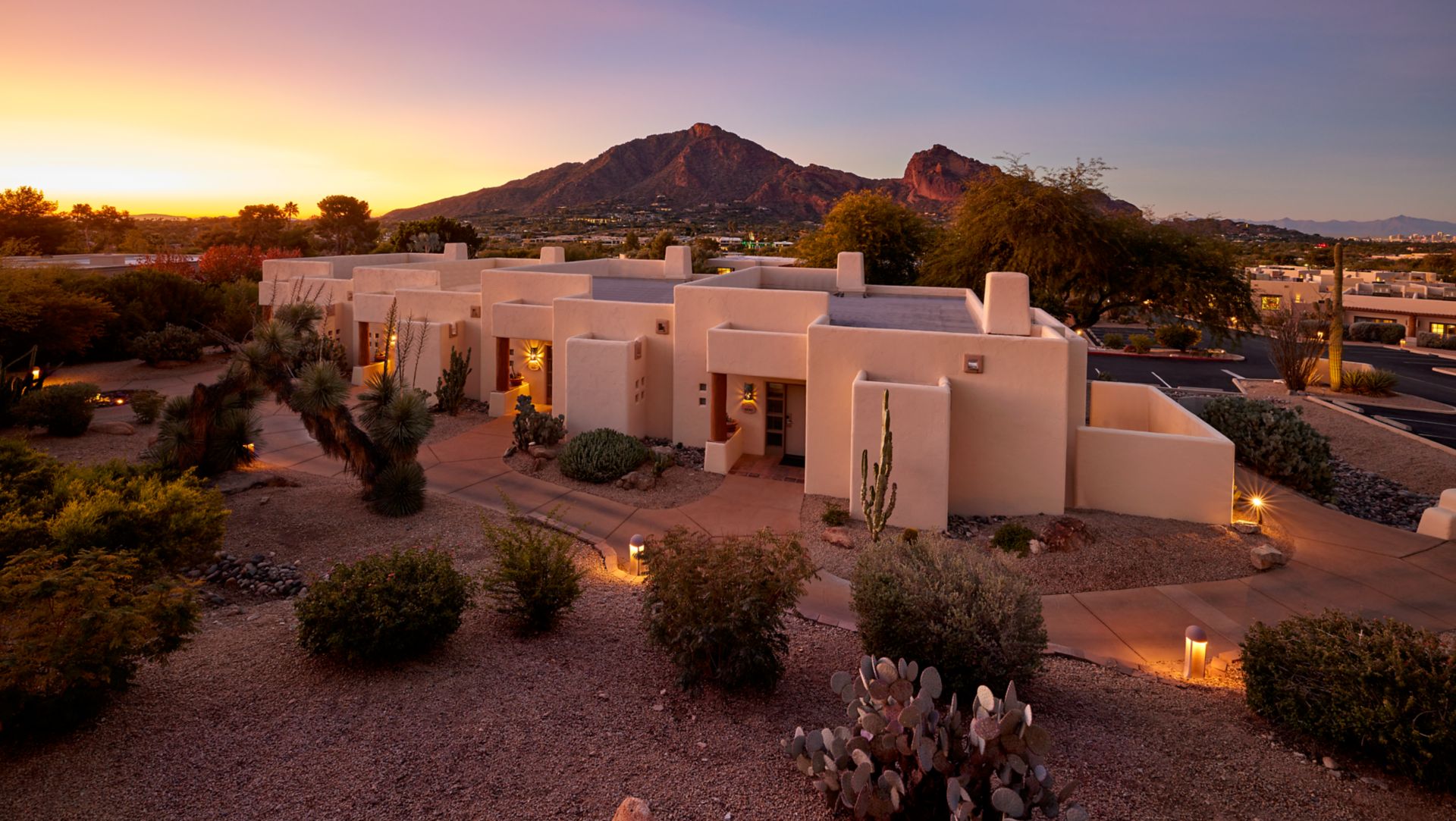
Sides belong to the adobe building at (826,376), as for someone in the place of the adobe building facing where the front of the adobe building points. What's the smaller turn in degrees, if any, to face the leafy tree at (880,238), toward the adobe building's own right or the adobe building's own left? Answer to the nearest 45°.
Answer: approximately 135° to the adobe building's own right

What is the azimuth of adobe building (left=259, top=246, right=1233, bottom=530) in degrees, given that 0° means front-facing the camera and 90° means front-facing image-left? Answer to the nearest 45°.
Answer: approximately 45°

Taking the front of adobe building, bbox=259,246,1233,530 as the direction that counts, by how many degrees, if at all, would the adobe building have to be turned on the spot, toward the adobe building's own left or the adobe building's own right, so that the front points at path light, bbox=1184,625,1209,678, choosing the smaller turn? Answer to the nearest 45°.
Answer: approximately 45° to the adobe building's own left

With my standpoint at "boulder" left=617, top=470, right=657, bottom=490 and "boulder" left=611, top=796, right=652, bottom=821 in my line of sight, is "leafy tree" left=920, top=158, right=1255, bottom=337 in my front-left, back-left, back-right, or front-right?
back-left

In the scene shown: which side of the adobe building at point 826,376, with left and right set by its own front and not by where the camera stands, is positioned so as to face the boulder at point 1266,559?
left

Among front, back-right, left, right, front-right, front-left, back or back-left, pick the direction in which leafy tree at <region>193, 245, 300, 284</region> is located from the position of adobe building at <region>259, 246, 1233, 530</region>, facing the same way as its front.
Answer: right

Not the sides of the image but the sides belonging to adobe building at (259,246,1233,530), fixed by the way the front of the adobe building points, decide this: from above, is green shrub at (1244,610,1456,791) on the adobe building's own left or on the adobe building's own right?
on the adobe building's own left
